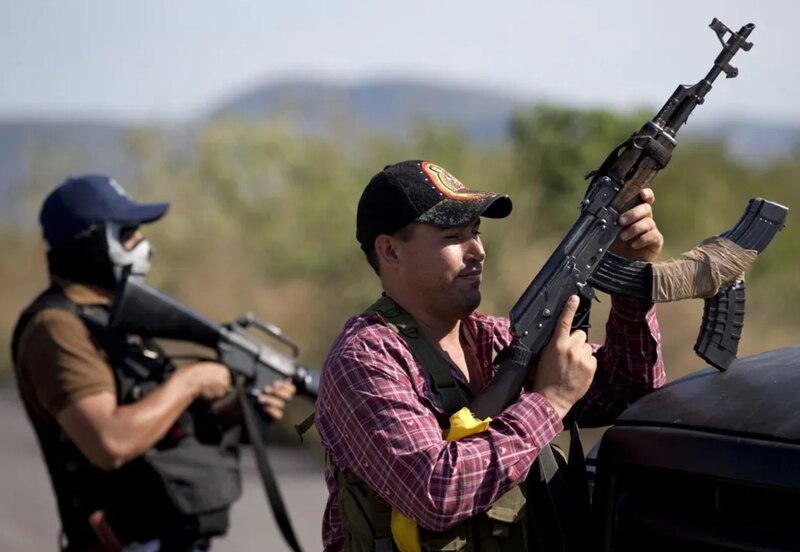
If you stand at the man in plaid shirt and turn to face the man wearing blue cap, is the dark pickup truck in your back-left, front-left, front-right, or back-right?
back-right

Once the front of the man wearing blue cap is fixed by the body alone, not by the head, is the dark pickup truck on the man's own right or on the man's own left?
on the man's own right

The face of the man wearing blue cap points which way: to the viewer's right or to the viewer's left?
to the viewer's right

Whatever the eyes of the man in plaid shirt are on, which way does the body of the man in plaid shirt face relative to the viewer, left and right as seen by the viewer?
facing the viewer and to the right of the viewer

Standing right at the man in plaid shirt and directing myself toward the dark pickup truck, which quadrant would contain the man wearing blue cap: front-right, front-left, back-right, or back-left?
back-left

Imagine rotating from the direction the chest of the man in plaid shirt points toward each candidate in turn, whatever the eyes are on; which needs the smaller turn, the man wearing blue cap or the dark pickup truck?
the dark pickup truck

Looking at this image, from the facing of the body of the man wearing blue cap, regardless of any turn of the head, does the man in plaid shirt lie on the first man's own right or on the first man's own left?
on the first man's own right

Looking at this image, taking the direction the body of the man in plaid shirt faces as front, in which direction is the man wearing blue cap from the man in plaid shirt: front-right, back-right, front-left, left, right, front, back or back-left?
back

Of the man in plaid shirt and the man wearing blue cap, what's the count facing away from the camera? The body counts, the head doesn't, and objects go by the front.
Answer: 0

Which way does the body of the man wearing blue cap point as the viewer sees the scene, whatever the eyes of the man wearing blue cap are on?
to the viewer's right
